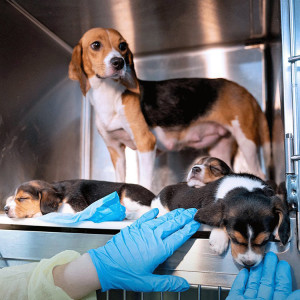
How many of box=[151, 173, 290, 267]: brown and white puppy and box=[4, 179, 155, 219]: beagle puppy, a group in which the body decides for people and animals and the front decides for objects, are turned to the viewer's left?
1

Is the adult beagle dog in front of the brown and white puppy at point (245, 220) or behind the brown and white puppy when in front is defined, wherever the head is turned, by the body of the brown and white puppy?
behind

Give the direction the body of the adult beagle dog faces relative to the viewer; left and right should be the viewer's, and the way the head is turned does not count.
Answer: facing the viewer and to the left of the viewer

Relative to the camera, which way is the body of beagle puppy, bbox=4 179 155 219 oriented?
to the viewer's left

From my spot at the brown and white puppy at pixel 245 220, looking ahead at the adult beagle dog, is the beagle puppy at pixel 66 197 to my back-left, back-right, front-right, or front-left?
front-left

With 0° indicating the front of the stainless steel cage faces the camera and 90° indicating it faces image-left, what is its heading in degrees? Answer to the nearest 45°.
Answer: approximately 0°

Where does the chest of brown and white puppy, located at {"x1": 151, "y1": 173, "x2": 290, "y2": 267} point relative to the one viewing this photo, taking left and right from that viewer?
facing the viewer and to the right of the viewer

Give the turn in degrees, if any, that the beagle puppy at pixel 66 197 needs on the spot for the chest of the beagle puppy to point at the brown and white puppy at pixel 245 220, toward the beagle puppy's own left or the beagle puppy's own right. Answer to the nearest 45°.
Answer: approximately 135° to the beagle puppy's own left
